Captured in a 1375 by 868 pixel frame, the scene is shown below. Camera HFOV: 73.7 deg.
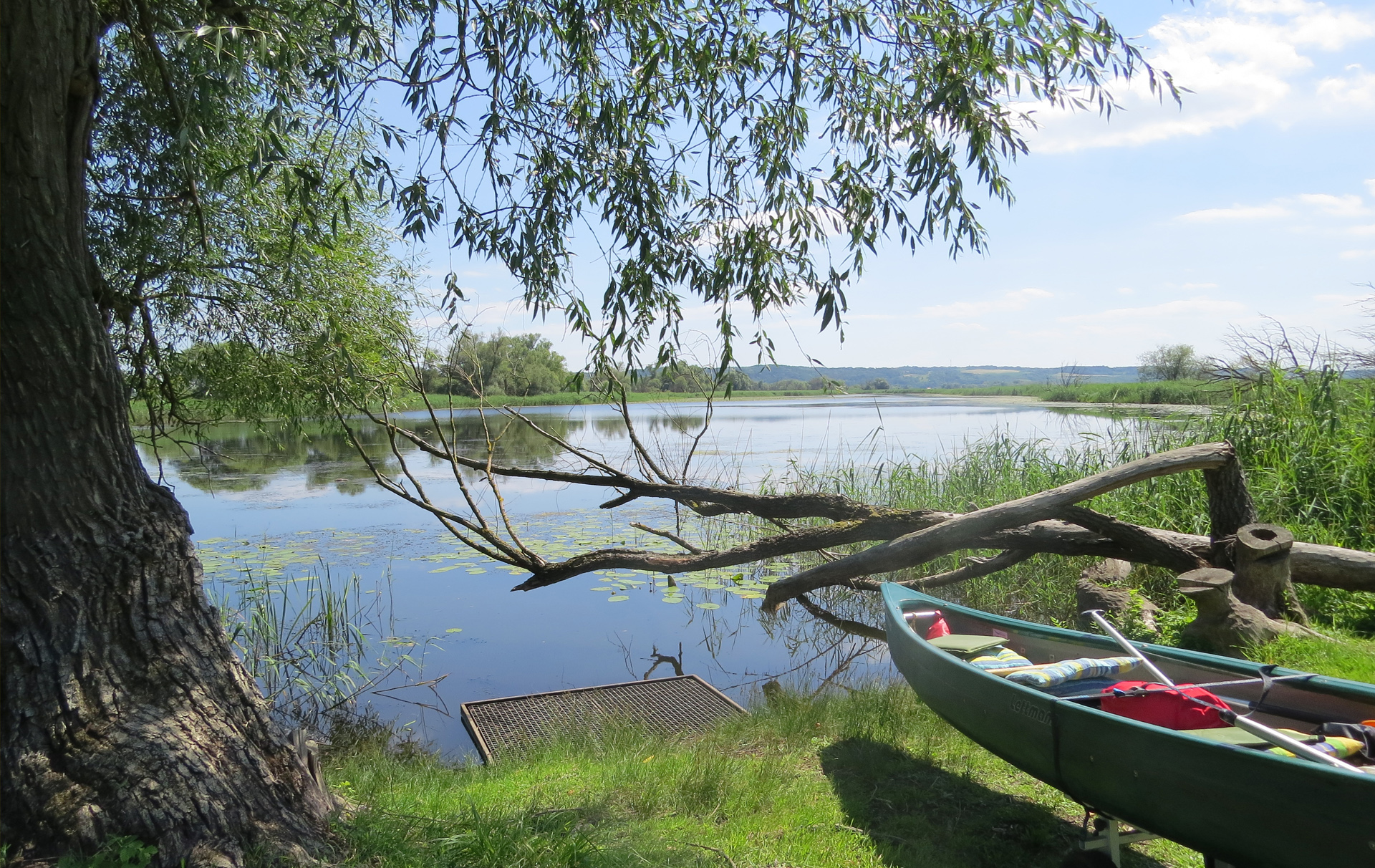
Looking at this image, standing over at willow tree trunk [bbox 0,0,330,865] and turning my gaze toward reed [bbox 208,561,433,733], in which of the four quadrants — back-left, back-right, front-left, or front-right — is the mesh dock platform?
front-right

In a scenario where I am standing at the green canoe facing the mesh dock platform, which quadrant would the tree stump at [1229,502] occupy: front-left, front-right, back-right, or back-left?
front-right

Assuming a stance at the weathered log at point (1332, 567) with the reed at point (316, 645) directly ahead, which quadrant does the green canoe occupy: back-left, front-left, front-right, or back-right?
front-left

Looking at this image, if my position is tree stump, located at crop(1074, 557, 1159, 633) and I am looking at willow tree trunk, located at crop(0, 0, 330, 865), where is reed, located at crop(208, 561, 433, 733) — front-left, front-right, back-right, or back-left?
front-right

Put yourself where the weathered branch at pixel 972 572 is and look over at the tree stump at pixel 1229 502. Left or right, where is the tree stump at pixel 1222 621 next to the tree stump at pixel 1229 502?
right
